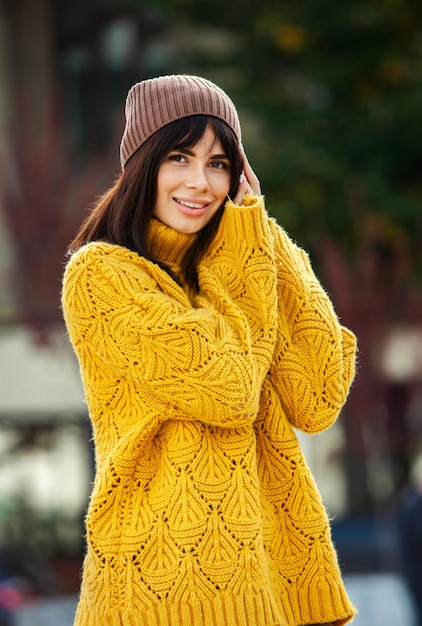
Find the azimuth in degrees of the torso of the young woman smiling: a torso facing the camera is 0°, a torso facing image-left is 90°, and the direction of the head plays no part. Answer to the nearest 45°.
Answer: approximately 315°
